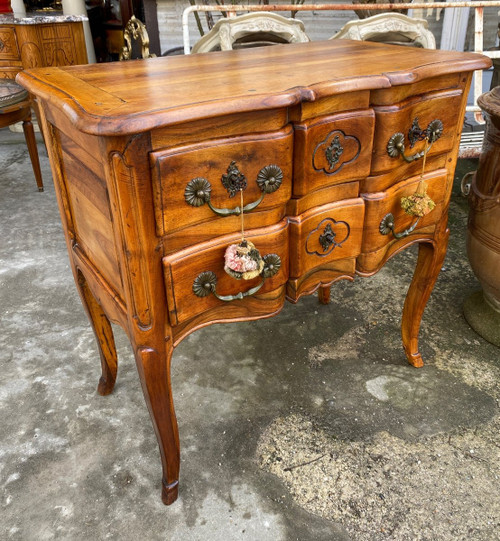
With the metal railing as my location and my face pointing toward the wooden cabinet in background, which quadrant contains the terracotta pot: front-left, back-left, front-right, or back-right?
back-left

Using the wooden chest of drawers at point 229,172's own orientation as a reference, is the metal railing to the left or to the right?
on its left

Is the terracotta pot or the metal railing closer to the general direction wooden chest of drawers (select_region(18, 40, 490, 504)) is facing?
the terracotta pot

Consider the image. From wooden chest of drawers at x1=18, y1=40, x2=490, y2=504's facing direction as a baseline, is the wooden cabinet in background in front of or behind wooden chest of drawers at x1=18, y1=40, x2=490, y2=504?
behind

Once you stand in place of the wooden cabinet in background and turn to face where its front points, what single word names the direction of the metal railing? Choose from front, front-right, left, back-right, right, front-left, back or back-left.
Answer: left

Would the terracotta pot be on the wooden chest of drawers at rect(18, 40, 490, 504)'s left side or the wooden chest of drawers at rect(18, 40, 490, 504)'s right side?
on its left

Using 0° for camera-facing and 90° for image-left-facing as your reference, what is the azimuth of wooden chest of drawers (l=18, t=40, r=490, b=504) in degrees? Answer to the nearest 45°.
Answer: approximately 315°

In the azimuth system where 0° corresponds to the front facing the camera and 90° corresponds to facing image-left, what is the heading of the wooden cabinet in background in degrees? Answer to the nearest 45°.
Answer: approximately 45°

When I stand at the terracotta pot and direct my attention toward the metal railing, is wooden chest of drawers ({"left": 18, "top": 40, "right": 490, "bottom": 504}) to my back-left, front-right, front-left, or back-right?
back-left

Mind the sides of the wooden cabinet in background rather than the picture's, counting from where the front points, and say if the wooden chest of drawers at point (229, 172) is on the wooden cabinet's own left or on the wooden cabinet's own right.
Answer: on the wooden cabinet's own left

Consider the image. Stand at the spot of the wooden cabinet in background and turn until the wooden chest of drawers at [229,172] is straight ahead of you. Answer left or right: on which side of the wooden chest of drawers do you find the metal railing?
left

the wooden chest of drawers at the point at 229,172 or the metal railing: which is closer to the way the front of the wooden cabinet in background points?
the wooden chest of drawers
